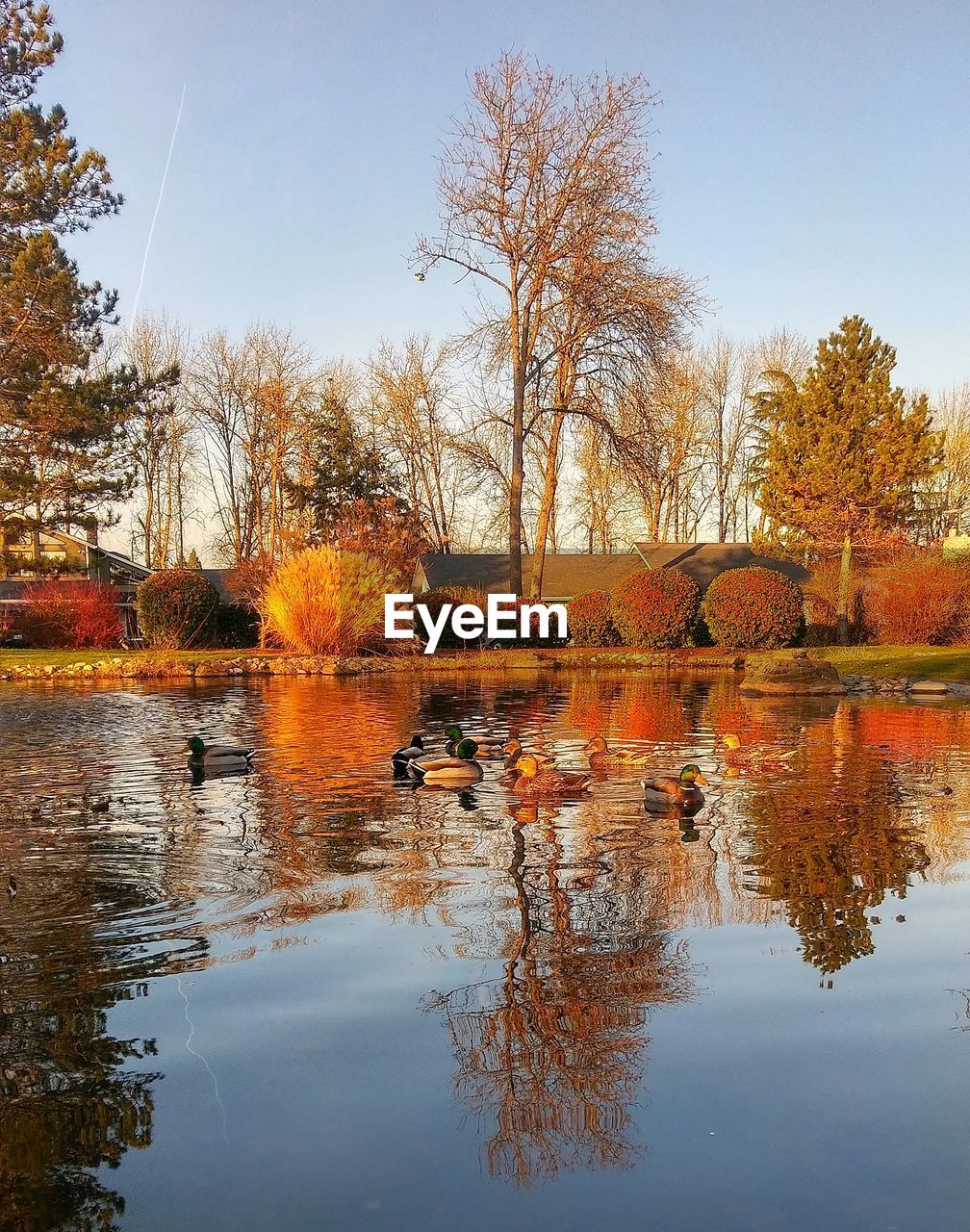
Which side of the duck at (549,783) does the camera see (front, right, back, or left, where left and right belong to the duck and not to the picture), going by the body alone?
left

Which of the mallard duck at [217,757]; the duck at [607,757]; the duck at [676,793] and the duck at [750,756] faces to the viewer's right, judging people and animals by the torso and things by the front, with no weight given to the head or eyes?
the duck at [676,793]

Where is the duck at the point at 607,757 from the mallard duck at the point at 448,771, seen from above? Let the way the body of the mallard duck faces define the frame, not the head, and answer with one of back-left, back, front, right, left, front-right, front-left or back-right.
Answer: front-left

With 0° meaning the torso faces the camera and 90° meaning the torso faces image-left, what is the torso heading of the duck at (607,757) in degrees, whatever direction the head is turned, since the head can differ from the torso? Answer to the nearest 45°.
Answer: approximately 90°

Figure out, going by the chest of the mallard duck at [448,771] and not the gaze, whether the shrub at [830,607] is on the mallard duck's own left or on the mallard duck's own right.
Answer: on the mallard duck's own left

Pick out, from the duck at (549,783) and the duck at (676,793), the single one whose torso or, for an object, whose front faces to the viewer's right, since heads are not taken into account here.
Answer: the duck at (676,793)

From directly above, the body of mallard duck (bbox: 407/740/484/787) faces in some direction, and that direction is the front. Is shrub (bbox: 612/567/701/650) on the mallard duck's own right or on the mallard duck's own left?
on the mallard duck's own left

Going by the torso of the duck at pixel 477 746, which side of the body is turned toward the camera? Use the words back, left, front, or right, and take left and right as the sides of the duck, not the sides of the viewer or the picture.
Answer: left

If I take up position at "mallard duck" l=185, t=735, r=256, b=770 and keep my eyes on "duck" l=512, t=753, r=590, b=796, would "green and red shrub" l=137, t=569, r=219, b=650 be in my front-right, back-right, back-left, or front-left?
back-left

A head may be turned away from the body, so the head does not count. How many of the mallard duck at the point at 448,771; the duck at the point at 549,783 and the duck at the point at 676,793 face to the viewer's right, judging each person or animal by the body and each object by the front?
2

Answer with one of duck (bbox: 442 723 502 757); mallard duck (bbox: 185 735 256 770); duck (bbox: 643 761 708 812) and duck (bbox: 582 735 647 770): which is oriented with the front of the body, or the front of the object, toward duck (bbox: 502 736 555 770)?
duck (bbox: 582 735 647 770)

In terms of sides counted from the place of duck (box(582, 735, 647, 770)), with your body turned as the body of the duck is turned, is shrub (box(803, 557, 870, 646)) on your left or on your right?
on your right

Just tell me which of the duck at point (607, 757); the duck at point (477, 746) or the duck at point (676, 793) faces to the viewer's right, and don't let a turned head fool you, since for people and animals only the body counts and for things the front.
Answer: the duck at point (676, 793)

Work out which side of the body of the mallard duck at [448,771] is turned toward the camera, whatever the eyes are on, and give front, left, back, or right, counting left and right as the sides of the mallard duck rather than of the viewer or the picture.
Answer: right

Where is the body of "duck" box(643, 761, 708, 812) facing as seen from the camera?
to the viewer's right

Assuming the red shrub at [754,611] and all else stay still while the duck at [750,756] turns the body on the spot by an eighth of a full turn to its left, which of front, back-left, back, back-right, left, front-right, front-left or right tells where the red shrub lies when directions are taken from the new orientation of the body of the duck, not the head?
back-right
